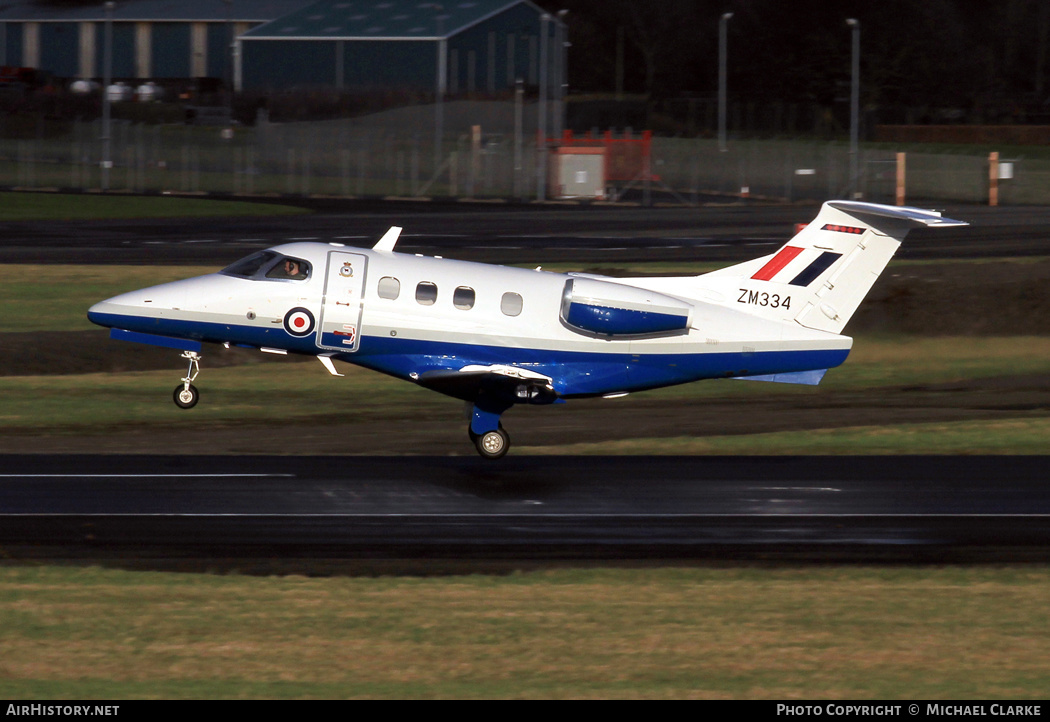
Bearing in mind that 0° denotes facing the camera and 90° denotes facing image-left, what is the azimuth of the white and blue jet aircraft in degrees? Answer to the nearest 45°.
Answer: approximately 90°

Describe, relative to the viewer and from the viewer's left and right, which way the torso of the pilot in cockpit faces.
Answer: facing to the left of the viewer
